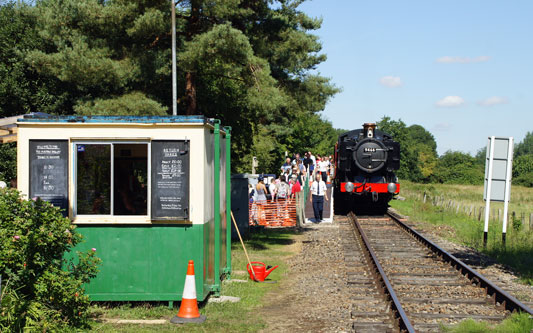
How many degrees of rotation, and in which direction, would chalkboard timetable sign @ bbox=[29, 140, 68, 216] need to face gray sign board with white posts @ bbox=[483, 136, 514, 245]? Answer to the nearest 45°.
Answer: approximately 90° to its left

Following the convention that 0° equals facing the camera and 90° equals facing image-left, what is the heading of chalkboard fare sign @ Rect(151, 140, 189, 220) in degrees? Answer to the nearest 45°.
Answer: approximately 0°

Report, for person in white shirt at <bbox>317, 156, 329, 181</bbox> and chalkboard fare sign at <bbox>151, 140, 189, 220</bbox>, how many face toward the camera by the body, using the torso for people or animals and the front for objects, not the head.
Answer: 2

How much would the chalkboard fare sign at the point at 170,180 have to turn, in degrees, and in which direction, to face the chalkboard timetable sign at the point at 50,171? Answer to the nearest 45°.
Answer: approximately 90° to its right

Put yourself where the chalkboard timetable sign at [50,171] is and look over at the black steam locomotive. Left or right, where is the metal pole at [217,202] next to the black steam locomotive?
right

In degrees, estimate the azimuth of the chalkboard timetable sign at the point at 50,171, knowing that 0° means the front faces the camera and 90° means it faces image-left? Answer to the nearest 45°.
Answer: approximately 0°

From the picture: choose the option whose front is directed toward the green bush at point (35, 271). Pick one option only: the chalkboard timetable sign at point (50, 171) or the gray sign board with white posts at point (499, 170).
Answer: the chalkboard timetable sign

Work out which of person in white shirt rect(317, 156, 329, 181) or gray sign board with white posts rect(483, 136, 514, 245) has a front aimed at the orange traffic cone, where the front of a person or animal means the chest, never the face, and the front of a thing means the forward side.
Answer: the person in white shirt
